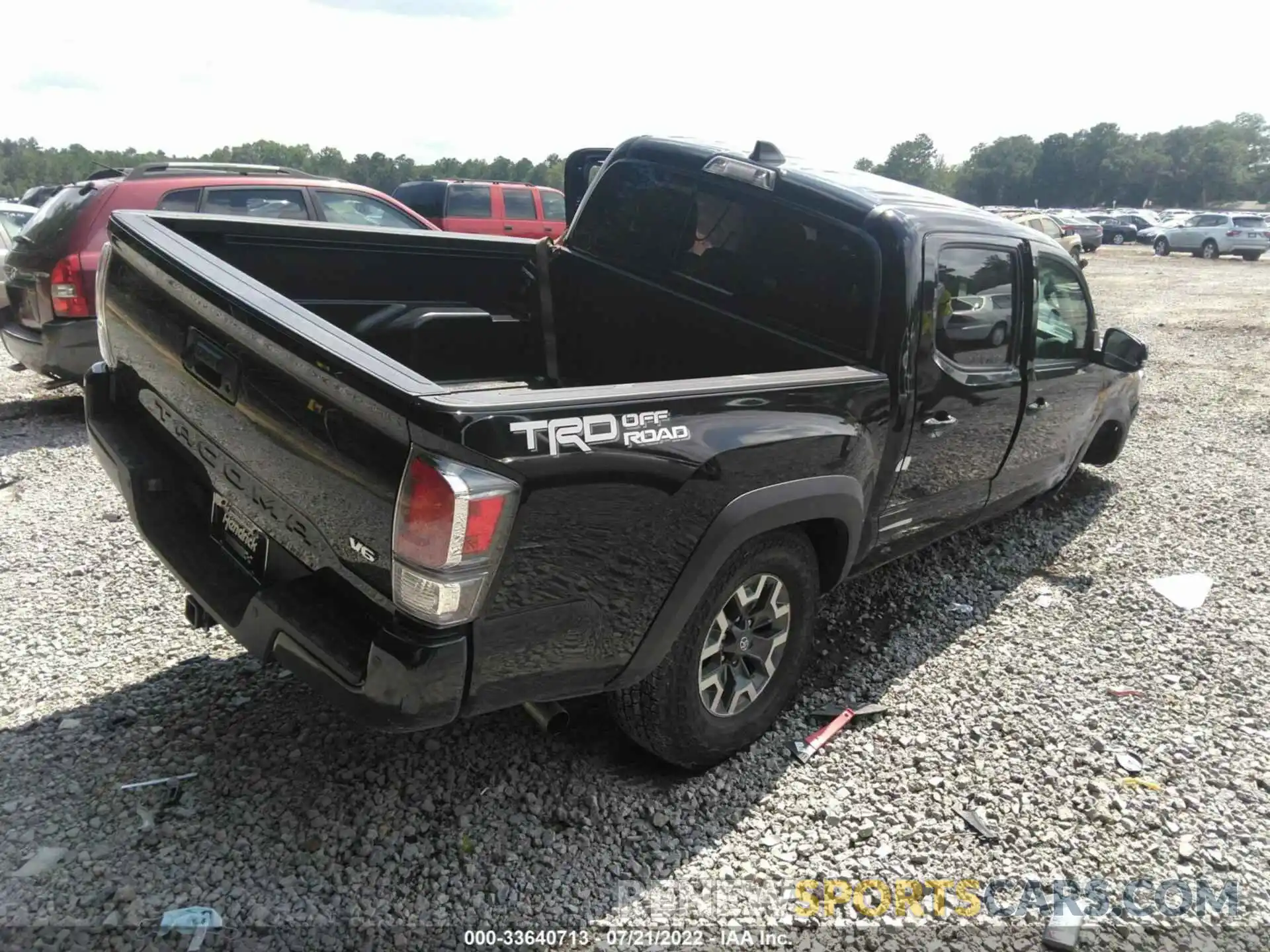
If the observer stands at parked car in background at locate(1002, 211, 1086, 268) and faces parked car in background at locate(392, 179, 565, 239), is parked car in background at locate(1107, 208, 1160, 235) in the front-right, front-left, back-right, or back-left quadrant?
back-right

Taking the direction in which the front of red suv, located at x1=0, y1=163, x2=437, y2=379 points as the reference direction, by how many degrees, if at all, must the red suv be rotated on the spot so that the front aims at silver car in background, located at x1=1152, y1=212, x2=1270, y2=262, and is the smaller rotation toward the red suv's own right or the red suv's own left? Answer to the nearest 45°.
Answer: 0° — it already faces it

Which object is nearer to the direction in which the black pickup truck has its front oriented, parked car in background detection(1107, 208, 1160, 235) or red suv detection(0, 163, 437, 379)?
the parked car in background

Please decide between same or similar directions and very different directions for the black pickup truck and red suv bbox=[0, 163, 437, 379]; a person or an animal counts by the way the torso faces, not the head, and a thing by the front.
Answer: same or similar directions

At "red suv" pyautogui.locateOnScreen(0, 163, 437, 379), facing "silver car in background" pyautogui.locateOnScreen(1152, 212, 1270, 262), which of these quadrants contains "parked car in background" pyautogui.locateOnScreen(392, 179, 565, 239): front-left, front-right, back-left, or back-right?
front-left

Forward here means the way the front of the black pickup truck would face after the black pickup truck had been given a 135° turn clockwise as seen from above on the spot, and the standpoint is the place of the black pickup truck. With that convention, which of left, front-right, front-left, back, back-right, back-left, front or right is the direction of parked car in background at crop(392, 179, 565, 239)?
back

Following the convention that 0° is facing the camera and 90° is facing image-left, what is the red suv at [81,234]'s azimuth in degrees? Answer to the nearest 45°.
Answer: approximately 225°

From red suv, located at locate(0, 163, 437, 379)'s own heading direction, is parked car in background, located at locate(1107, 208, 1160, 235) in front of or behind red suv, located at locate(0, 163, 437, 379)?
in front

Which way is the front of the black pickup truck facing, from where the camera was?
facing away from the viewer and to the right of the viewer

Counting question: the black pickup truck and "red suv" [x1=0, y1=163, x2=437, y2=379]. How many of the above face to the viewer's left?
0

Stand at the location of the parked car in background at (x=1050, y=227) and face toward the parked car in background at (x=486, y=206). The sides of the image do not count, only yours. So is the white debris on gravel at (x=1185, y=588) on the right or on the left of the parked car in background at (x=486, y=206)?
left

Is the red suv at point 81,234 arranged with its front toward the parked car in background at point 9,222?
no

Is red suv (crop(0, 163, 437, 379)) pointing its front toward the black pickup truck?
no

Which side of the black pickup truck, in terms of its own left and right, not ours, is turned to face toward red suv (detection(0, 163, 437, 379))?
left

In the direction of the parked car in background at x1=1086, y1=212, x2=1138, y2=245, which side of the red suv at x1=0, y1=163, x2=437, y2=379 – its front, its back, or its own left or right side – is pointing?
front

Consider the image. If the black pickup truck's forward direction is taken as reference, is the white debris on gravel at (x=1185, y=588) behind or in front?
in front
